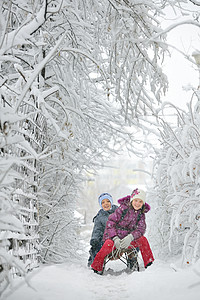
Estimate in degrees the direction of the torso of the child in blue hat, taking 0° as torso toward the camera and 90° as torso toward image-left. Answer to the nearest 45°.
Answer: approximately 315°
